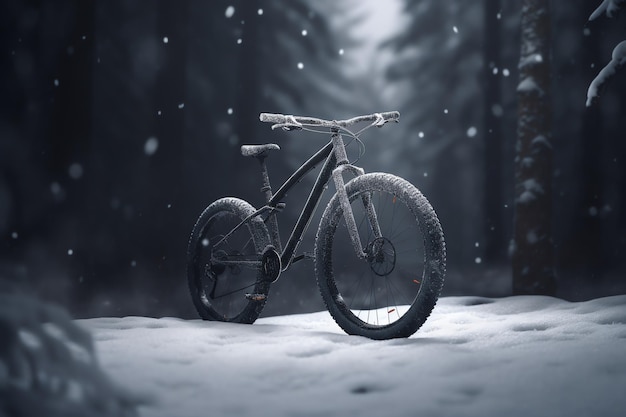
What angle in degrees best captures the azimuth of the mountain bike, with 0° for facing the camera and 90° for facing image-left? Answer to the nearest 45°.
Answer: approximately 315°

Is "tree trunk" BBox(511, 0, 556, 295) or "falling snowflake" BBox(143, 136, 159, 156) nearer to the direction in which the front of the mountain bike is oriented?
the tree trunk

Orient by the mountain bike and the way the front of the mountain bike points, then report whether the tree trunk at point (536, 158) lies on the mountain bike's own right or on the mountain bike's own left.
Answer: on the mountain bike's own left

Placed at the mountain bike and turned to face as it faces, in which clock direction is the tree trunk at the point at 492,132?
The tree trunk is roughly at 9 o'clock from the mountain bike.

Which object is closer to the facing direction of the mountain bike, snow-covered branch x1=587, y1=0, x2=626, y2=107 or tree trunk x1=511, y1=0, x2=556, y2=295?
the snow-covered branch

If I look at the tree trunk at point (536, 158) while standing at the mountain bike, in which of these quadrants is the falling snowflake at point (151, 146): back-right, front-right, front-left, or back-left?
back-left

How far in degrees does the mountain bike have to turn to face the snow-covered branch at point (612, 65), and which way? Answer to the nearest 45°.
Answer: approximately 45° to its left

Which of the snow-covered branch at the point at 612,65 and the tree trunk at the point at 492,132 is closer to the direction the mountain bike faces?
the snow-covered branch
